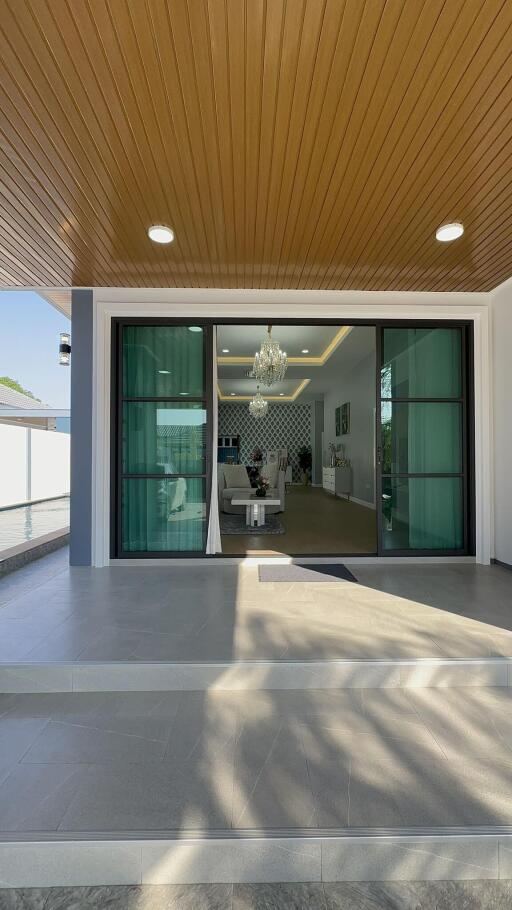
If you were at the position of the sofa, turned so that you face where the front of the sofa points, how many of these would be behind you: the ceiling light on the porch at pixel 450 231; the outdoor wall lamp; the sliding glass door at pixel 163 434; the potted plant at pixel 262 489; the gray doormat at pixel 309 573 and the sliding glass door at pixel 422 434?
0

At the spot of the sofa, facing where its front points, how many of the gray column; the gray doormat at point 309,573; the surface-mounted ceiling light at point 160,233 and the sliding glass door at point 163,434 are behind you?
0

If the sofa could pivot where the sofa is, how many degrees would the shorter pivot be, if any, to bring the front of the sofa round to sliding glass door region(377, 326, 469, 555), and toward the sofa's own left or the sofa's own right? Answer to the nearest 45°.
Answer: approximately 45° to the sofa's own left

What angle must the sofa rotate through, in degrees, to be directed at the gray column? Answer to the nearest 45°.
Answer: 0° — it already faces it

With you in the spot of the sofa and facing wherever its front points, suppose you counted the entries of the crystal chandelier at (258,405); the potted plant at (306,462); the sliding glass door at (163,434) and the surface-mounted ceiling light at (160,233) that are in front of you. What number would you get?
2

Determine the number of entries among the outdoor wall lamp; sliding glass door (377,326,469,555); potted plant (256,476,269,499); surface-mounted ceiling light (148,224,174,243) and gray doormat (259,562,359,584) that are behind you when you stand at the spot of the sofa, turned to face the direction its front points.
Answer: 0

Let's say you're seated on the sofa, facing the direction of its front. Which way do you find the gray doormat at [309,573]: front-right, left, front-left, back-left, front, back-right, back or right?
front

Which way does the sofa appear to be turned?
toward the camera

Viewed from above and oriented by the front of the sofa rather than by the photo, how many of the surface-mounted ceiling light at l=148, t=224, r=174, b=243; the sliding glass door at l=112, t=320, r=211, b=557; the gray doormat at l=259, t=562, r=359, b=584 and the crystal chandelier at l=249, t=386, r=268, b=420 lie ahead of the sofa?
3

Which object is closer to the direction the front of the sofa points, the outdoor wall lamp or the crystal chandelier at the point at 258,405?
the outdoor wall lamp

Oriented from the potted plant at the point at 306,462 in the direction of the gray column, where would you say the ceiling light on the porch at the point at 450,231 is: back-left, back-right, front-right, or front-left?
front-left

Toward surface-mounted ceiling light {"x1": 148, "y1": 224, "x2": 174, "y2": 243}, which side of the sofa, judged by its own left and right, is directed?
front

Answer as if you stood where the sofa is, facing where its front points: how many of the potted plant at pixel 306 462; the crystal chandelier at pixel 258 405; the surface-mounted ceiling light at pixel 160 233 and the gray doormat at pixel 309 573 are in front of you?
2

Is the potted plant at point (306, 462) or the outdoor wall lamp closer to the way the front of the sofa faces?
the outdoor wall lamp

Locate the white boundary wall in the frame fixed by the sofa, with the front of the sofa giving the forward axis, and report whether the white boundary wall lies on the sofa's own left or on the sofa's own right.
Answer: on the sofa's own right

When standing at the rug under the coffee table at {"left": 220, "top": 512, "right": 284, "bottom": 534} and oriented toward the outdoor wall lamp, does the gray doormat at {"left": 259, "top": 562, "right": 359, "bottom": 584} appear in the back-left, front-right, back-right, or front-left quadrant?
front-left

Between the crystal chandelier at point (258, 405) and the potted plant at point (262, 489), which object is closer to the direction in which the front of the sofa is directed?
the potted plant

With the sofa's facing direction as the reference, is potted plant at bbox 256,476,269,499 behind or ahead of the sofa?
ahead
